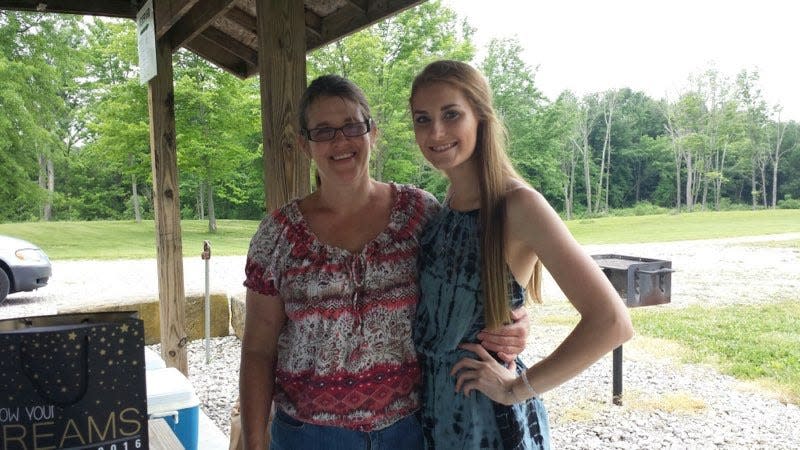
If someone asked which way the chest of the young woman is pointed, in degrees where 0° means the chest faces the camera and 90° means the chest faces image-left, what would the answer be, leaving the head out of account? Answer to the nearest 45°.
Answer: approximately 45°

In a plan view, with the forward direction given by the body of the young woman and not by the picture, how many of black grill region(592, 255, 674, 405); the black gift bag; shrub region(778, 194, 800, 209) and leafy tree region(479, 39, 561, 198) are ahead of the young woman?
1

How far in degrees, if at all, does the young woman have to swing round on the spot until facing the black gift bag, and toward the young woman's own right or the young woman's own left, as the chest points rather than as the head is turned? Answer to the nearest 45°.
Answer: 0° — they already face it

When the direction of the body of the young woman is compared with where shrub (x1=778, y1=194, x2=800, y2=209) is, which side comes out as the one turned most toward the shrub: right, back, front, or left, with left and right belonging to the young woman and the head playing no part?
back

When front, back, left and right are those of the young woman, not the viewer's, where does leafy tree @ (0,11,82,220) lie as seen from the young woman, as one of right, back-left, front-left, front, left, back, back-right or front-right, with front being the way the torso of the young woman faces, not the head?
right

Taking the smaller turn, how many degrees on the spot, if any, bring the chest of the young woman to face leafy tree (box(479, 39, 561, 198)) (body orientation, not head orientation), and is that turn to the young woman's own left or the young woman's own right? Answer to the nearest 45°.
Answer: approximately 135° to the young woman's own right

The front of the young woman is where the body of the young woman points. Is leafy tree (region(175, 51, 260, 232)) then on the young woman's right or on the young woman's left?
on the young woman's right

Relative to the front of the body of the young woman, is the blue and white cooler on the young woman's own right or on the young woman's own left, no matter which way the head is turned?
on the young woman's own right

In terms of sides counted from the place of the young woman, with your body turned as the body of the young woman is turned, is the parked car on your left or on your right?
on your right

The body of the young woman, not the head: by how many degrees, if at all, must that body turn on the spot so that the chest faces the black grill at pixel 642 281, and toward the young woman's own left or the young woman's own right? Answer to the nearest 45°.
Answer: approximately 135° to the young woman's own right
